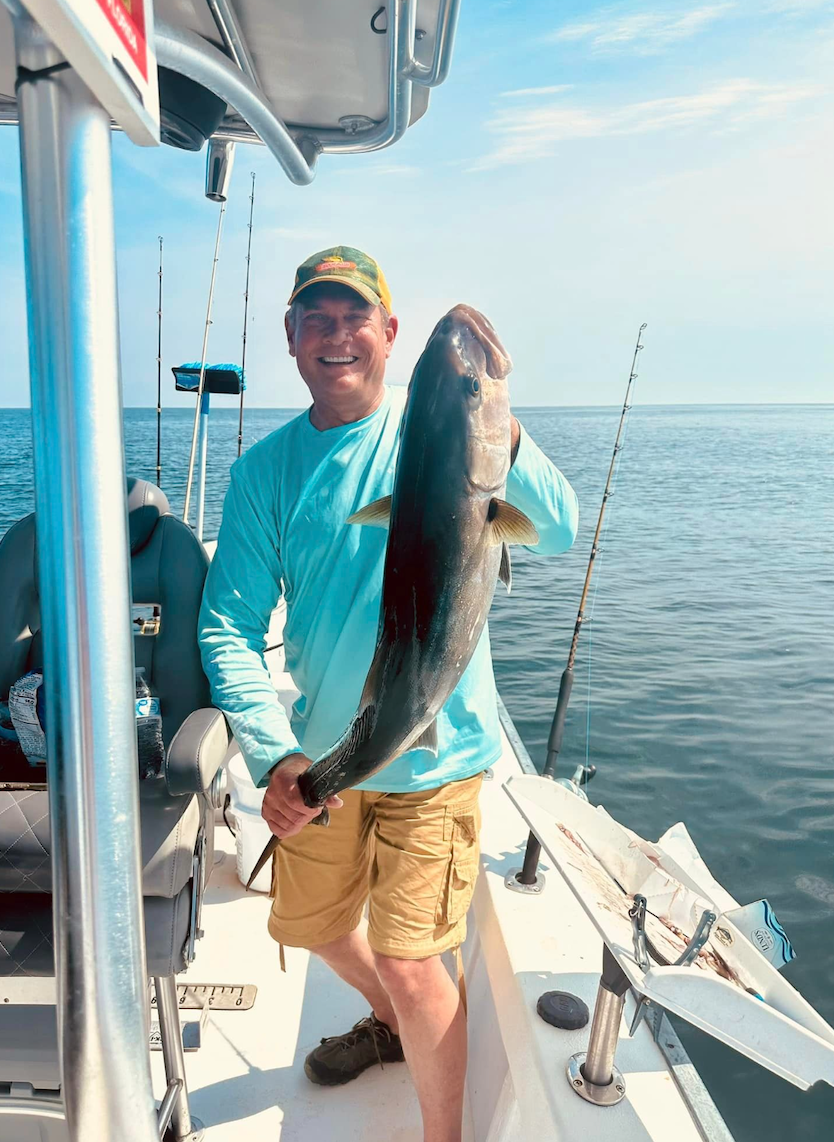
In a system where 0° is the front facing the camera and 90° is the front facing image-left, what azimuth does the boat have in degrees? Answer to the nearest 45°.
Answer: approximately 0°
